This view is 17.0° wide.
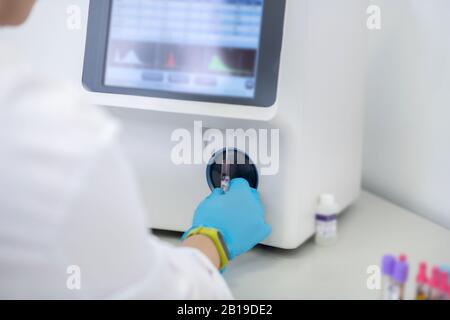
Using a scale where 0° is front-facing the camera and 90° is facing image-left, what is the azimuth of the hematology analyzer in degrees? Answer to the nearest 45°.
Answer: approximately 45°
